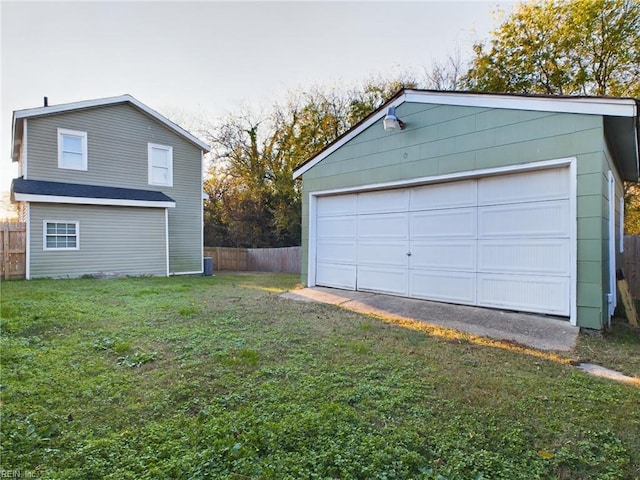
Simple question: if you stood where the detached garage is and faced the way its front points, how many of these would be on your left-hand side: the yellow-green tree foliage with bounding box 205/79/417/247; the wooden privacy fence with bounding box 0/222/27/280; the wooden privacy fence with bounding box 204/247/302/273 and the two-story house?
0

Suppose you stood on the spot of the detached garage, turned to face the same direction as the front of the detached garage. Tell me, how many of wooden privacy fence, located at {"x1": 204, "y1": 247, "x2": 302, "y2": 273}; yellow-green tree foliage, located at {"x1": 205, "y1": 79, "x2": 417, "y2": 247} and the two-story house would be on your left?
0

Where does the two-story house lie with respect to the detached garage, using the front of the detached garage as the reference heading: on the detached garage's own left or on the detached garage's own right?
on the detached garage's own right

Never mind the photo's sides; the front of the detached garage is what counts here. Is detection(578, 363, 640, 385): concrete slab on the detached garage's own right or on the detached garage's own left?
on the detached garage's own left

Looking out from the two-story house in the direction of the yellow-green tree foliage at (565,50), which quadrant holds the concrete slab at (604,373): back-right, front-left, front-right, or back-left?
front-right

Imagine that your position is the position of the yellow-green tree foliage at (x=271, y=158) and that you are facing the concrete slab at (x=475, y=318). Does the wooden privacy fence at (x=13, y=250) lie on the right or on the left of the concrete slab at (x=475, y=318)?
right

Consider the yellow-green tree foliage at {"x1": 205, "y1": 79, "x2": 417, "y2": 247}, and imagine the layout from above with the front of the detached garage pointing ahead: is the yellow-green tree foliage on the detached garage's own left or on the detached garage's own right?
on the detached garage's own right

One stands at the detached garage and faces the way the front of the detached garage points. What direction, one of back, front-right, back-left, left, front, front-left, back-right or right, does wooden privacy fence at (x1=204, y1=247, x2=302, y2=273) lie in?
right

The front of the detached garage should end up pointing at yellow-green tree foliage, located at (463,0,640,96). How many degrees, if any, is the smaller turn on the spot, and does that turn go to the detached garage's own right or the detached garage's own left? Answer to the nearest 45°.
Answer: approximately 135° to the detached garage's own right

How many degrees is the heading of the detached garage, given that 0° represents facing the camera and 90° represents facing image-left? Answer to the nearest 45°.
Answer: approximately 45°

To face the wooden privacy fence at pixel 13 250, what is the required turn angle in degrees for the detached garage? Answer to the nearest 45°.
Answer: approximately 45° to its right

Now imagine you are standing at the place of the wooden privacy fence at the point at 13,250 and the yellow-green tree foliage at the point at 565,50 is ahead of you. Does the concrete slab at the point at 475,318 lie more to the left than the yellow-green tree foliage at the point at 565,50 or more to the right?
right

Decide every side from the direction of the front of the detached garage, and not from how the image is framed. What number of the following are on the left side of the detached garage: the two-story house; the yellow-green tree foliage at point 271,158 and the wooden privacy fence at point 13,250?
0

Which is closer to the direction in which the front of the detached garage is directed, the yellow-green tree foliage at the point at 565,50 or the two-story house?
the two-story house

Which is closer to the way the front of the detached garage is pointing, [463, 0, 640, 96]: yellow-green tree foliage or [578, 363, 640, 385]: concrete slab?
the concrete slab

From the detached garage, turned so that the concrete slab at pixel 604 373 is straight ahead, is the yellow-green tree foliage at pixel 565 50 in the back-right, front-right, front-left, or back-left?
back-left
